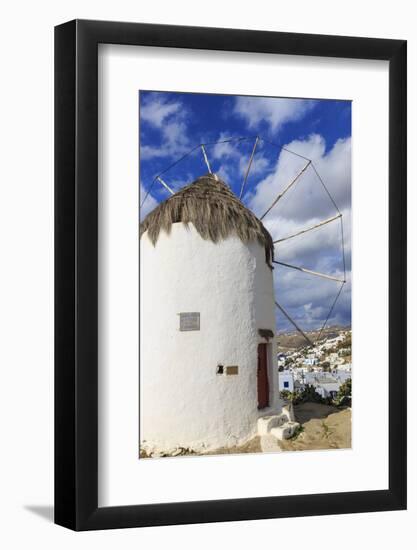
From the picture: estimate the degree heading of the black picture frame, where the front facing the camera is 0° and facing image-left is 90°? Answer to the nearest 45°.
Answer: approximately 315°
